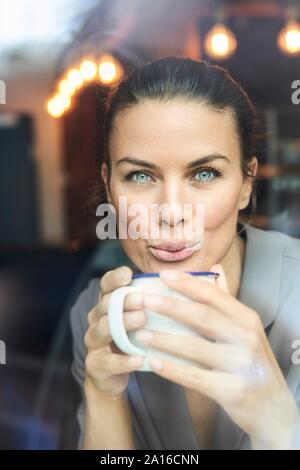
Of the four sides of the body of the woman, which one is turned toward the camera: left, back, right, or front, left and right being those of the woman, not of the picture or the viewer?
front
